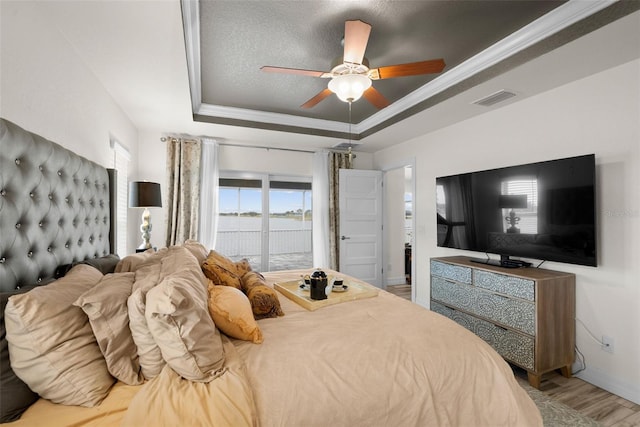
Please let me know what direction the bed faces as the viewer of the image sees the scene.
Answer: facing to the right of the viewer

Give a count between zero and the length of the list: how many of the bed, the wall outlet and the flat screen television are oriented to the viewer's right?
1

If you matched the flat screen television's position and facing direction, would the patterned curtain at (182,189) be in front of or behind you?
in front

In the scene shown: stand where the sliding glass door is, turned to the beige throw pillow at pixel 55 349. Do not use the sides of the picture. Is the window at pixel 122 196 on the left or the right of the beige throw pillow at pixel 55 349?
right

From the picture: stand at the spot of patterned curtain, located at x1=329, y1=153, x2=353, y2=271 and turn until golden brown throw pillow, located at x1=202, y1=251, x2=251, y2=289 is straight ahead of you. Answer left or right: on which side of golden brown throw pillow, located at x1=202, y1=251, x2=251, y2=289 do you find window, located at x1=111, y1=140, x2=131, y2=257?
right

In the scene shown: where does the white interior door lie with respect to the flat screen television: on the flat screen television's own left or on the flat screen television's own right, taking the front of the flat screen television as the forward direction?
on the flat screen television's own right

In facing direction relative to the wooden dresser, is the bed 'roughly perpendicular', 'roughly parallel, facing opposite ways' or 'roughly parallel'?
roughly parallel, facing opposite ways

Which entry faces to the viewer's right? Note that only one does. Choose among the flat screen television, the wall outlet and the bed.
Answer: the bed

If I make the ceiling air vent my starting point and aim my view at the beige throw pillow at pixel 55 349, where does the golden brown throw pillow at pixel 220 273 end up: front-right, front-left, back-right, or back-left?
front-right

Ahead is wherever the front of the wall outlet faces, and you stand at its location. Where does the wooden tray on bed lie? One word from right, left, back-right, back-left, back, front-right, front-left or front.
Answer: front

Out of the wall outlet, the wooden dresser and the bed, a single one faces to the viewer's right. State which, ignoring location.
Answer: the bed

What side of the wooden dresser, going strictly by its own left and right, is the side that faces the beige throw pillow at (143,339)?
front

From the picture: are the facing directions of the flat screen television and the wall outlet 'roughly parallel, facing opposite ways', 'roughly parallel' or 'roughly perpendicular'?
roughly parallel

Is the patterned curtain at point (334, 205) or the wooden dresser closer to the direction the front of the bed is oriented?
the wooden dresser

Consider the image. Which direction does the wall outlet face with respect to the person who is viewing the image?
facing the viewer and to the left of the viewer

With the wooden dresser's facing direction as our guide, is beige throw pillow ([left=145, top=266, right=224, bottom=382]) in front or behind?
in front
